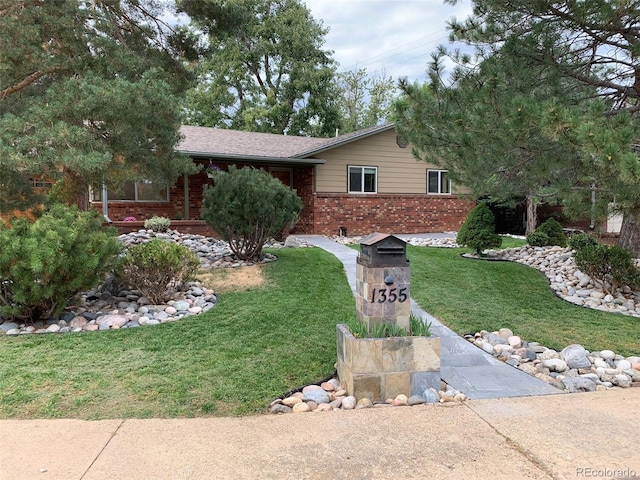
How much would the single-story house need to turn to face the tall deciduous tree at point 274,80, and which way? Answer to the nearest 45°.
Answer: approximately 180°

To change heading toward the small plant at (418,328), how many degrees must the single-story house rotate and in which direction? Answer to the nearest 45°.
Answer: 0° — it already faces it

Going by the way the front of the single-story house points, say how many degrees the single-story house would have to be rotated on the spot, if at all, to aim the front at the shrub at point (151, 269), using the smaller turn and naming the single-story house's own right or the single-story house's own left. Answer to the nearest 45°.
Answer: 0° — it already faces it

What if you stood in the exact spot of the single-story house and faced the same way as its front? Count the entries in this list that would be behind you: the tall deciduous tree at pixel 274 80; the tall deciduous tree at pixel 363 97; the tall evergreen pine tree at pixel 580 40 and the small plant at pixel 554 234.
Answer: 2

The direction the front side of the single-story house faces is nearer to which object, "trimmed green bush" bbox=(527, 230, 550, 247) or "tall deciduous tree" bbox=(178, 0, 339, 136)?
the trimmed green bush

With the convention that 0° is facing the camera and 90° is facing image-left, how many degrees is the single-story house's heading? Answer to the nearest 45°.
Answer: approximately 0°

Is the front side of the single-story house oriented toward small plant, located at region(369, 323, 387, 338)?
yes

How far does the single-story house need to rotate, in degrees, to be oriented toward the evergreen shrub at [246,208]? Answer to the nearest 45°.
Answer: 0° — it already faces it

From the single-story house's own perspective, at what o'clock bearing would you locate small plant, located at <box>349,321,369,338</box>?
The small plant is roughly at 12 o'clock from the single-story house.

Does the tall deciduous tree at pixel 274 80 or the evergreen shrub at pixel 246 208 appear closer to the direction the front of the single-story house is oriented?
the evergreen shrub

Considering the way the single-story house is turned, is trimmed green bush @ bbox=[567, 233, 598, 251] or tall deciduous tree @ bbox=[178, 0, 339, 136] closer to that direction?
the trimmed green bush

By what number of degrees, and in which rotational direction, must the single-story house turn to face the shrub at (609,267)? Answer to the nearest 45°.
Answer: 0° — it already faces it
